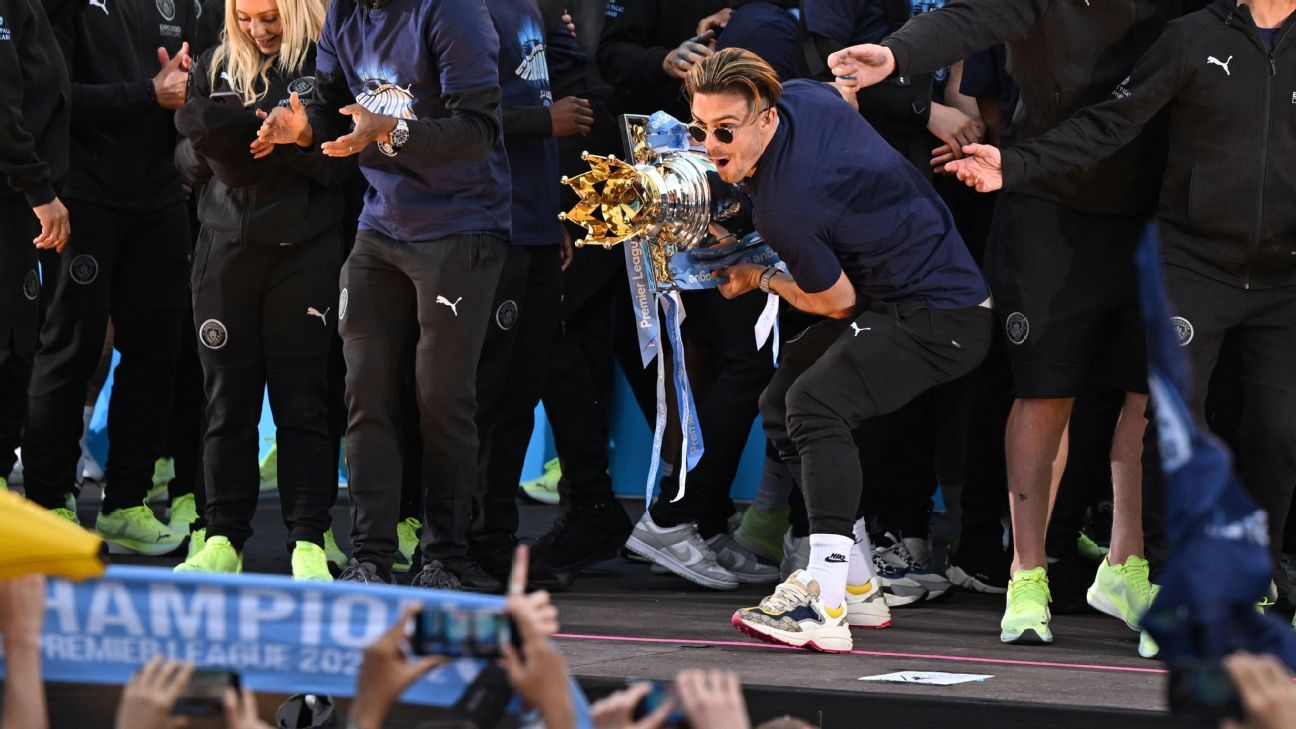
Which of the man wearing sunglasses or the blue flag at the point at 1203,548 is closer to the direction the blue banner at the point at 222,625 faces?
the blue flag

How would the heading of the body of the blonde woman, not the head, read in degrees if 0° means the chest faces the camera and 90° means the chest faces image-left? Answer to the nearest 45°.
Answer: approximately 0°

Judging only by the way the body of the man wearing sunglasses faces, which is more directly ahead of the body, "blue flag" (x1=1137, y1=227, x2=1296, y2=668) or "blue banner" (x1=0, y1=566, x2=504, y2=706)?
the blue banner

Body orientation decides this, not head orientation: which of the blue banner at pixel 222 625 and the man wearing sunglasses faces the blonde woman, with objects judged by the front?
the man wearing sunglasses

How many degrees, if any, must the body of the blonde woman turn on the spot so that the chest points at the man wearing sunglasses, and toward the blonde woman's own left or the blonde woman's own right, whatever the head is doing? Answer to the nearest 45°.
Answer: approximately 45° to the blonde woman's own left

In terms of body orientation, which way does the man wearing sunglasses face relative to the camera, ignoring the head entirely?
to the viewer's left

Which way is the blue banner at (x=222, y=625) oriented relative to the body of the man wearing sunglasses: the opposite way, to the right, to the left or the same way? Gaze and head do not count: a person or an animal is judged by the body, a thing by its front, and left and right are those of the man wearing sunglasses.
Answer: to the left

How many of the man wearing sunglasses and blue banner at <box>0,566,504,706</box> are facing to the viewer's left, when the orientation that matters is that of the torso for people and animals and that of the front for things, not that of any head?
1

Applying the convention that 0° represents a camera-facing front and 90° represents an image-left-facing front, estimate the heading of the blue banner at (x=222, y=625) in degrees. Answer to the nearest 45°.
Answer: approximately 0°

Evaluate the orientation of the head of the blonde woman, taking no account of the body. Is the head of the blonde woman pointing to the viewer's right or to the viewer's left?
to the viewer's right

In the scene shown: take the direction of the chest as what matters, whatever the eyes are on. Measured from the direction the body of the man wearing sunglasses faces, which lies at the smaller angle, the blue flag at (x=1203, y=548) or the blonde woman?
the blonde woman
